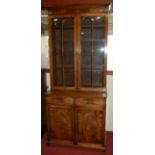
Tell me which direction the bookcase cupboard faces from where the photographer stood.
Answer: facing the viewer
